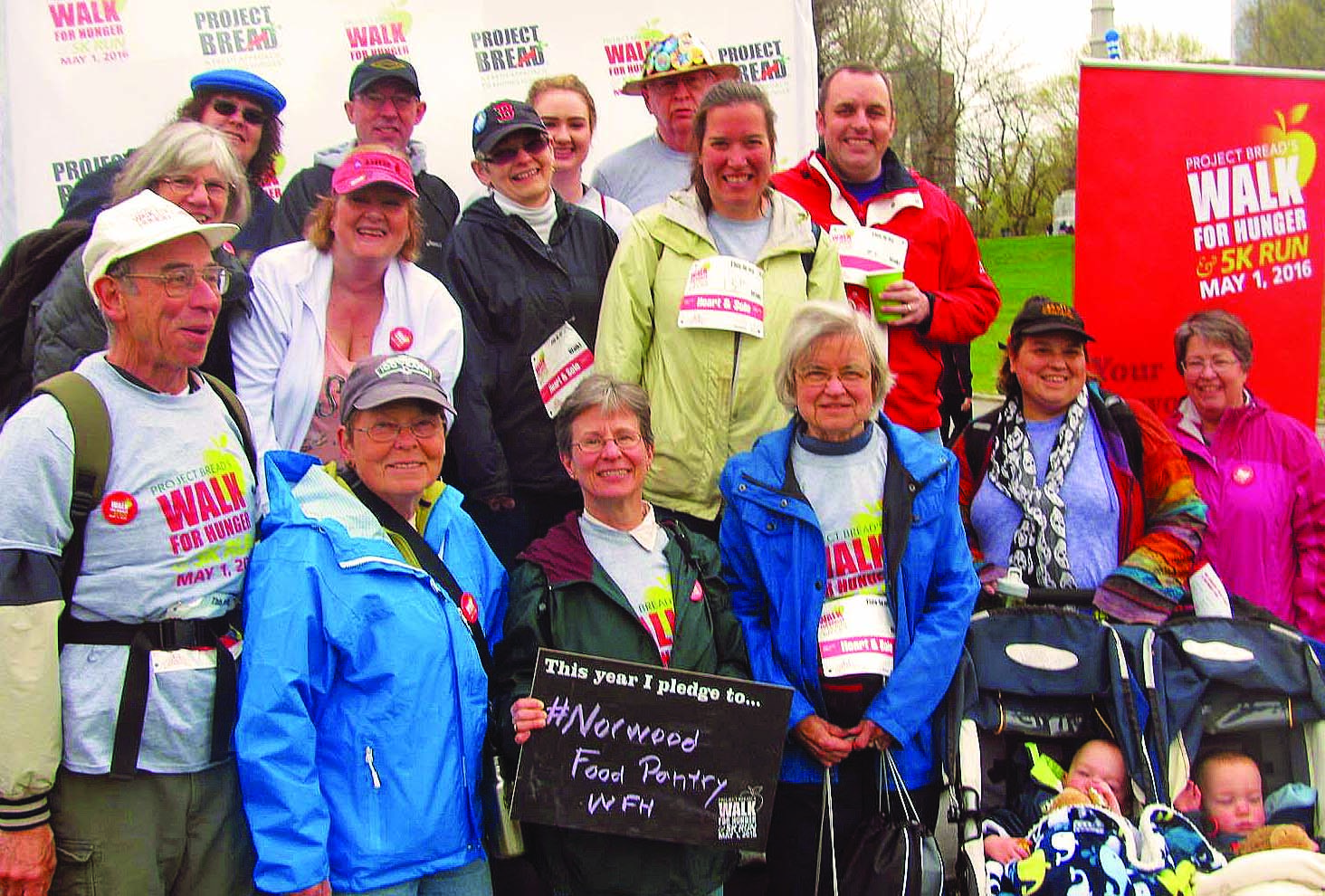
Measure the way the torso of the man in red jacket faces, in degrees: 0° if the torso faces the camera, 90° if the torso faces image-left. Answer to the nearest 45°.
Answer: approximately 0°

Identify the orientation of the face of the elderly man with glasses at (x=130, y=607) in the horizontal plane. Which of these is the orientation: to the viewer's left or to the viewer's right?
to the viewer's right

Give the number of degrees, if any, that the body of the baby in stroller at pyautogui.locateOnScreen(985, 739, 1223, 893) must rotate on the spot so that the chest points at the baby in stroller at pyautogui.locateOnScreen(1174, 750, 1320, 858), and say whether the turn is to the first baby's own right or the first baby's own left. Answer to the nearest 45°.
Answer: approximately 135° to the first baby's own left

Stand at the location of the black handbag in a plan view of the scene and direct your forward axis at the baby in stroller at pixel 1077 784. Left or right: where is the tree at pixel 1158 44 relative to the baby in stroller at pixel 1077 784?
left

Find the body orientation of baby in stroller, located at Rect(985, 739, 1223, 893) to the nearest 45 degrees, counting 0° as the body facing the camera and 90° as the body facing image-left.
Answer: approximately 0°

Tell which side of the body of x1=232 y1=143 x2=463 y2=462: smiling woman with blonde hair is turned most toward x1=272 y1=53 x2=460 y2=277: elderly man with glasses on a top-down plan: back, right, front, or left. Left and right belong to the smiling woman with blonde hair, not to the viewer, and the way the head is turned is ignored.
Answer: back
